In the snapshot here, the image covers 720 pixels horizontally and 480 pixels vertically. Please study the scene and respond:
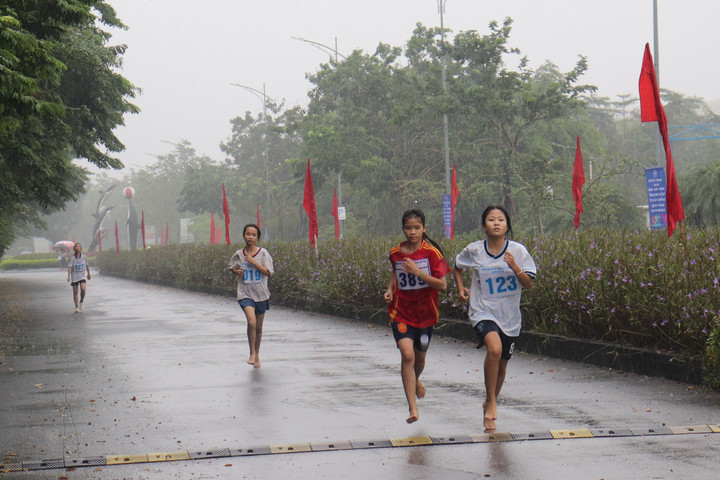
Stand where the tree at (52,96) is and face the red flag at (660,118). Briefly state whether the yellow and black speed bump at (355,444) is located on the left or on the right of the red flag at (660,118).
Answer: right

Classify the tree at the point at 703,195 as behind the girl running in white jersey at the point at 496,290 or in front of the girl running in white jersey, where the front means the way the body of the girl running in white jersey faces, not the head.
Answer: behind

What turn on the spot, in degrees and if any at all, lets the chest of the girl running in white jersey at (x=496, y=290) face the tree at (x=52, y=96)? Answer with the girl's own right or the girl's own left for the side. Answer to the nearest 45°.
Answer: approximately 135° to the girl's own right

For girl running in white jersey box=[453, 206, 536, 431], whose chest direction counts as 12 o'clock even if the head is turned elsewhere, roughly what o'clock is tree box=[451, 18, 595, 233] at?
The tree is roughly at 6 o'clock from the girl running in white jersey.

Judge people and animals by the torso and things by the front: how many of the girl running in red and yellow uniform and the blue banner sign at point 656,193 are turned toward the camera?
2

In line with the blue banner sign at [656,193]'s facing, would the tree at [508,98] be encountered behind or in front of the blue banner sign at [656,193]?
behind

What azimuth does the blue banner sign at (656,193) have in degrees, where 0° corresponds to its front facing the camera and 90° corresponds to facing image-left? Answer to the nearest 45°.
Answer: approximately 0°

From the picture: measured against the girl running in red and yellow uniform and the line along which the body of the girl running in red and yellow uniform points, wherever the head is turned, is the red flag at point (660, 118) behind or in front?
behind

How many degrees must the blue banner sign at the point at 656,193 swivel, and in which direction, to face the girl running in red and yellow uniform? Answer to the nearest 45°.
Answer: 0° — it already faces them
